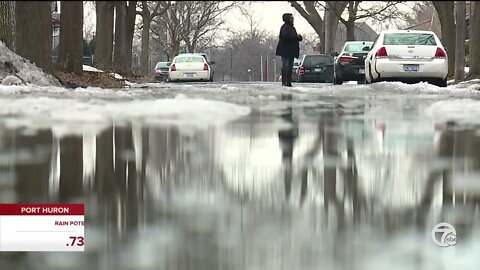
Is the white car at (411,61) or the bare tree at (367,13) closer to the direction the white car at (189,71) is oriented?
the bare tree

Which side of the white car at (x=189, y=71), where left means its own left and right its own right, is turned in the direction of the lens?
back

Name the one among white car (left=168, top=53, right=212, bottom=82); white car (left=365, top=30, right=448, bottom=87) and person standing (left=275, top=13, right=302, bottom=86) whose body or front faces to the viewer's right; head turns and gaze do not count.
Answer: the person standing

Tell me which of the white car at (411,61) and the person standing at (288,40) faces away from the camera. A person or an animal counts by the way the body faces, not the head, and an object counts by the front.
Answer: the white car

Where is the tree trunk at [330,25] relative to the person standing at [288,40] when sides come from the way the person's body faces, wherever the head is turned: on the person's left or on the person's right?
on the person's left

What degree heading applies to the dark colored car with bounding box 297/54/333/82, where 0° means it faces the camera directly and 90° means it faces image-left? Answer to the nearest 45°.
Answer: approximately 180°

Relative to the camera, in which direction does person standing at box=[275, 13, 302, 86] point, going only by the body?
to the viewer's right

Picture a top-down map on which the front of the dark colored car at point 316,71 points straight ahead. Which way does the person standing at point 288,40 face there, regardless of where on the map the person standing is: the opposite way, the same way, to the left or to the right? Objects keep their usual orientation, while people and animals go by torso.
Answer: to the right

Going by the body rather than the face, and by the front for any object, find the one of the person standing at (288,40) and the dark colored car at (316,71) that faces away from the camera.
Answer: the dark colored car

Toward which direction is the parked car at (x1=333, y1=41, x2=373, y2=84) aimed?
away from the camera
